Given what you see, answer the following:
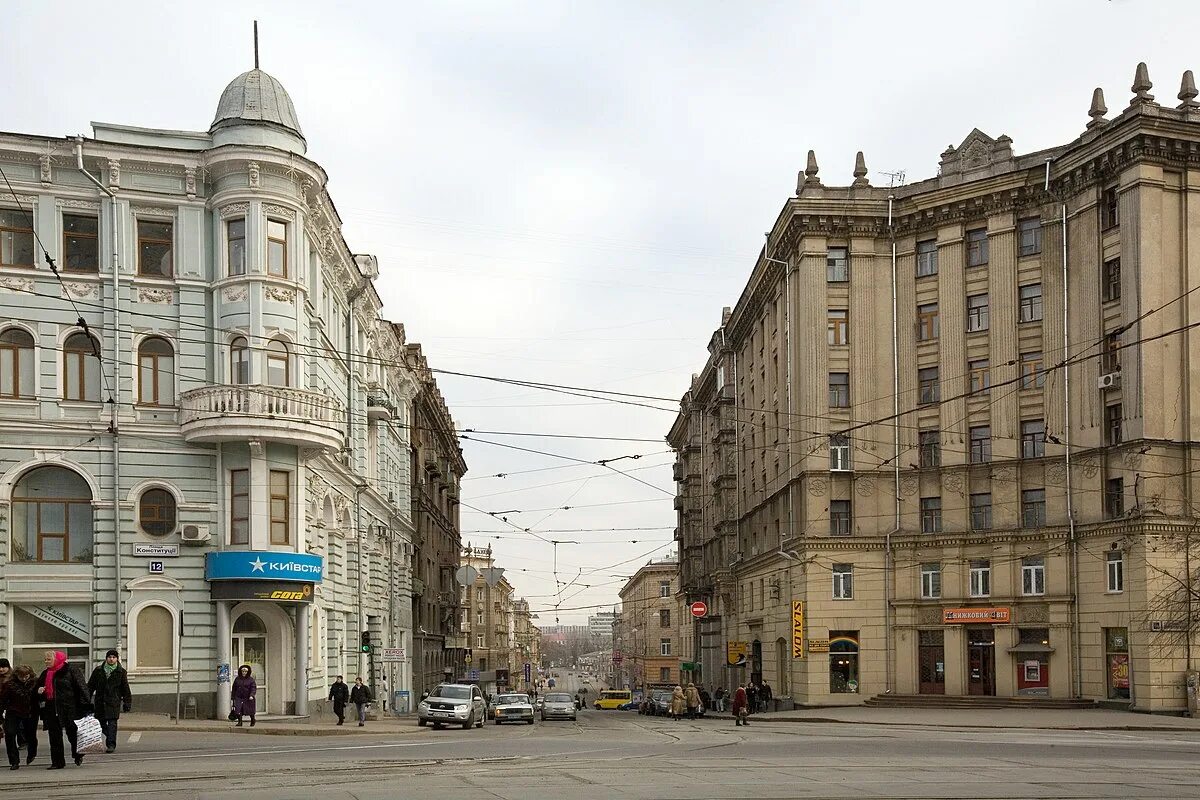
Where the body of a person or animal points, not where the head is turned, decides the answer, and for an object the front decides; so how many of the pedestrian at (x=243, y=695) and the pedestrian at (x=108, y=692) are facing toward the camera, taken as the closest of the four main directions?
2

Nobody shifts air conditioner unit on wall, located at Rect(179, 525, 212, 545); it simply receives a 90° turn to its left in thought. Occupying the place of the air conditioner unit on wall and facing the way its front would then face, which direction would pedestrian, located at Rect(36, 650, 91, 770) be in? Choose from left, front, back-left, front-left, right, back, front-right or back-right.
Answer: right

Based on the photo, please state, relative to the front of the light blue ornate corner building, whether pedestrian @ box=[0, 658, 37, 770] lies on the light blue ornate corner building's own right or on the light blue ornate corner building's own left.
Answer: on the light blue ornate corner building's own right

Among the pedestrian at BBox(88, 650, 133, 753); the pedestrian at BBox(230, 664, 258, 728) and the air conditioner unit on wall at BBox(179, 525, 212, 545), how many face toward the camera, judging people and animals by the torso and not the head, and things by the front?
3

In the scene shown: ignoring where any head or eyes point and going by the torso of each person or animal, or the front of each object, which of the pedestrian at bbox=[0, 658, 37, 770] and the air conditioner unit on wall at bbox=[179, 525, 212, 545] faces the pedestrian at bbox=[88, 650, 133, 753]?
the air conditioner unit on wall

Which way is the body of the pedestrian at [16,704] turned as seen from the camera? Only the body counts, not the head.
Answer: toward the camera

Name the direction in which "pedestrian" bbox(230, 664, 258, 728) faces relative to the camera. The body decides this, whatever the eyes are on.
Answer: toward the camera
